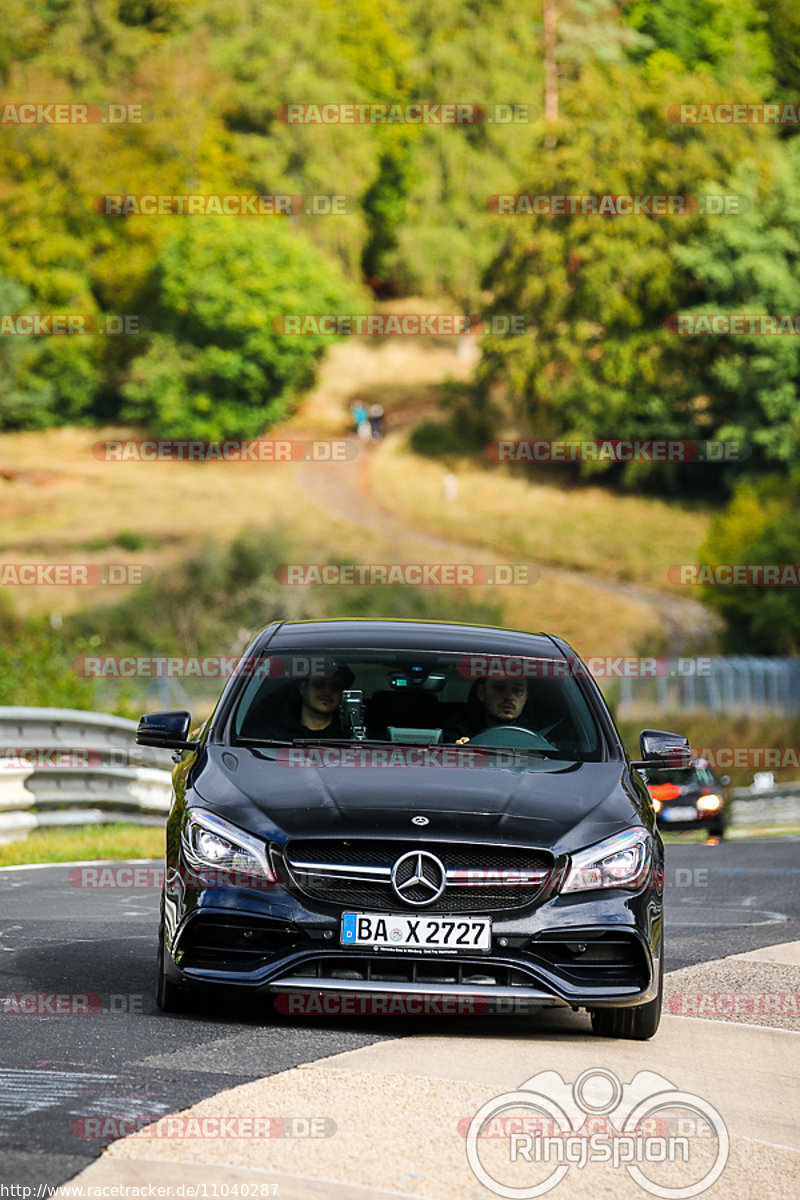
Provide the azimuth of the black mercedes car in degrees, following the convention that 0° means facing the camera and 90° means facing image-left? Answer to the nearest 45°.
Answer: approximately 0°

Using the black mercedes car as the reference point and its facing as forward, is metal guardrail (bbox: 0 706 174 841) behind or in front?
behind

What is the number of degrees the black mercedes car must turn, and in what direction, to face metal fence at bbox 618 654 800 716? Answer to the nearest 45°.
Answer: approximately 180°

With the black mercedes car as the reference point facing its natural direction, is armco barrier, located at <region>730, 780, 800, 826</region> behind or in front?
behind
